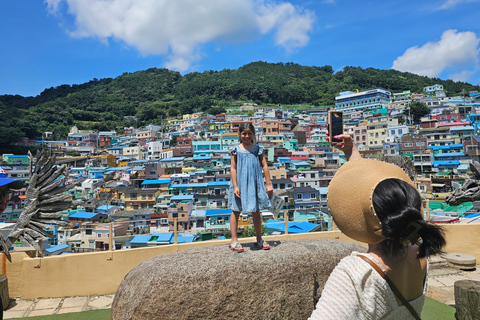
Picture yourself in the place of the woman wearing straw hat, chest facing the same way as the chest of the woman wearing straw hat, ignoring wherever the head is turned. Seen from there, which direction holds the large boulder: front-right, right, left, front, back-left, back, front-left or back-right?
front

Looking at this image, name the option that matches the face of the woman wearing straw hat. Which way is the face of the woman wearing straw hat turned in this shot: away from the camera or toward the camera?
away from the camera

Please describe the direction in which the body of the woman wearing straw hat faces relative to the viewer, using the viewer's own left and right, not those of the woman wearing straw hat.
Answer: facing away from the viewer and to the left of the viewer

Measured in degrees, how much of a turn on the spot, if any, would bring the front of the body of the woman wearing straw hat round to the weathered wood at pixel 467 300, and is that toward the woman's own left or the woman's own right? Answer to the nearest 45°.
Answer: approximately 45° to the woman's own right
